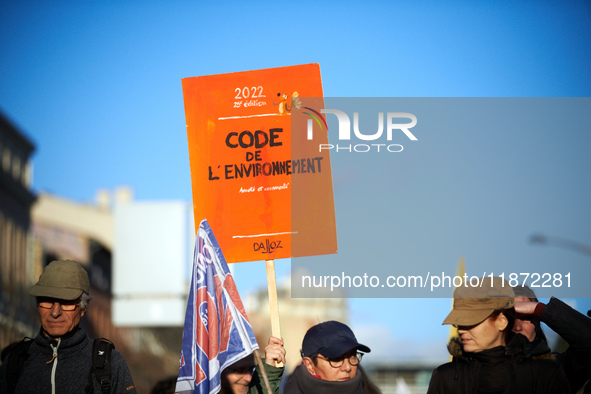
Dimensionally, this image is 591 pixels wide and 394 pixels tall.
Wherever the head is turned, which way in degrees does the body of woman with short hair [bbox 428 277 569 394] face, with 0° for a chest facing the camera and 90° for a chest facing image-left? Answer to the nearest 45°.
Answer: approximately 45°

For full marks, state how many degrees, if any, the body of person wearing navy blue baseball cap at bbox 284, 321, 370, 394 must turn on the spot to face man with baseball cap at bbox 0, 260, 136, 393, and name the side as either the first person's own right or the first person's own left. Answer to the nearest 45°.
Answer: approximately 135° to the first person's own right

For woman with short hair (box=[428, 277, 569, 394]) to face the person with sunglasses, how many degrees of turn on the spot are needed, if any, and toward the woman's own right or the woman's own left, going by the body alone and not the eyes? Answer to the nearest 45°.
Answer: approximately 45° to the woman's own right

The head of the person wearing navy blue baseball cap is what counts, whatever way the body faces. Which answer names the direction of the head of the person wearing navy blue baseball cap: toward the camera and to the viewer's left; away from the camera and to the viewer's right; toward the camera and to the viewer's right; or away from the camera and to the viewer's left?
toward the camera and to the viewer's right

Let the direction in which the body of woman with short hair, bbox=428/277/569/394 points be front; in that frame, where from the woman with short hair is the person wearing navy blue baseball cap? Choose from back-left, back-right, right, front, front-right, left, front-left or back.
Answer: front-right
